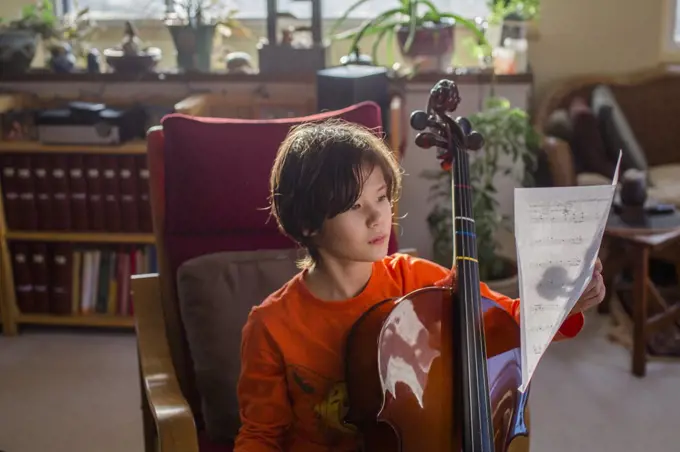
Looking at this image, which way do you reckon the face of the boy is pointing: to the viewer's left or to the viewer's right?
to the viewer's right

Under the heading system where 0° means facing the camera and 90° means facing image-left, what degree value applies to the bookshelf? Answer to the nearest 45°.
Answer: approximately 0°

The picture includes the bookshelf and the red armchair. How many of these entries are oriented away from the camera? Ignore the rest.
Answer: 0

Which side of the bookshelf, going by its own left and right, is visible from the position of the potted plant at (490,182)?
left

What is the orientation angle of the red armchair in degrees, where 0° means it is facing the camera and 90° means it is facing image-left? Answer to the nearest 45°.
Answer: approximately 315°

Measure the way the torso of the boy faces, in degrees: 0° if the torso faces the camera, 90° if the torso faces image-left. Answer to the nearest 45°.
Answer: approximately 315°

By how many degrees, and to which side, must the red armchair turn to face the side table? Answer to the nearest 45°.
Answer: approximately 90° to its left

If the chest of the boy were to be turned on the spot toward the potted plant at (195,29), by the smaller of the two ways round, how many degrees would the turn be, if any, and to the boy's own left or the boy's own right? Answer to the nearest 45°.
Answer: approximately 135° to the boy's own left

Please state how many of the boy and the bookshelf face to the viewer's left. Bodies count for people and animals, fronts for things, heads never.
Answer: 0

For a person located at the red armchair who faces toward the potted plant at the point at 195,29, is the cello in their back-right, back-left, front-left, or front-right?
back-right
